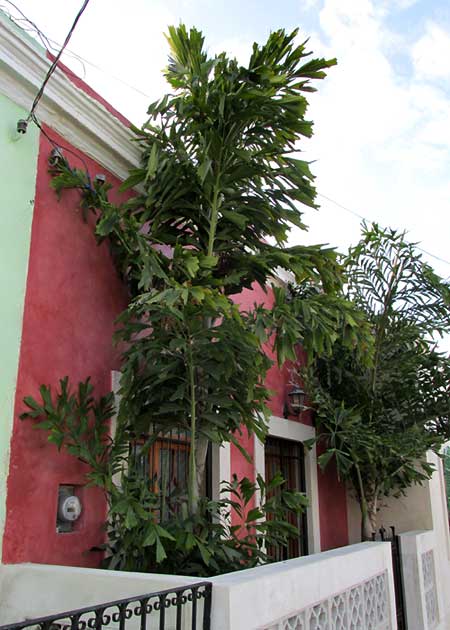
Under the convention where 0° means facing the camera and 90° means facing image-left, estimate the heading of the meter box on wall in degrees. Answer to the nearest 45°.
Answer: approximately 315°

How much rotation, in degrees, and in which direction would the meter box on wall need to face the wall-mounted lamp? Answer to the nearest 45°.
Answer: approximately 90° to its left
